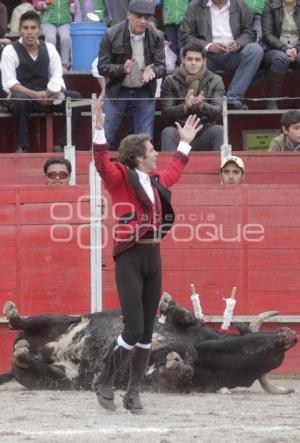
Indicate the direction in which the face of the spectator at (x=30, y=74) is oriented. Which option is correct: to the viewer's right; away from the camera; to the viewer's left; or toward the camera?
toward the camera

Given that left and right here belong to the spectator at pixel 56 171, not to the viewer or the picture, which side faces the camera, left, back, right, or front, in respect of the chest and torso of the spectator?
front

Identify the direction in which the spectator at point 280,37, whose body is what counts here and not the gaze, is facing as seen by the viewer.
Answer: toward the camera

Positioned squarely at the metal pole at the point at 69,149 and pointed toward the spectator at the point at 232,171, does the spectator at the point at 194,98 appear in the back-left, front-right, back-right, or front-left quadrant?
front-left

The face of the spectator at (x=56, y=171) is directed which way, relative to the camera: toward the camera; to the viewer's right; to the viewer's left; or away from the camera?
toward the camera

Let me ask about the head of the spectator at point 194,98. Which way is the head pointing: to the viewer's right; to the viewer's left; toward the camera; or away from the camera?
toward the camera

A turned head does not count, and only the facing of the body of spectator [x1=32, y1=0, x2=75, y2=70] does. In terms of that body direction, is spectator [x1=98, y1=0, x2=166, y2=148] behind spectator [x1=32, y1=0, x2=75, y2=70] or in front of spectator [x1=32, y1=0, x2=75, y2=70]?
in front

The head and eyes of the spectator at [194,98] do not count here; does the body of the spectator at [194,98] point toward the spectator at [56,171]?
no

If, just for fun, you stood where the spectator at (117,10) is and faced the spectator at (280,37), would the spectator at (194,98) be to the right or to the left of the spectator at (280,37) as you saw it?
right

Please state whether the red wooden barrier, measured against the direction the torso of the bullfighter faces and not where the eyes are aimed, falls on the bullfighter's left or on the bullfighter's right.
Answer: on the bullfighter's left

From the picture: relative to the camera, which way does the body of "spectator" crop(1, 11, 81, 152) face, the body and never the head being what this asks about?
toward the camera

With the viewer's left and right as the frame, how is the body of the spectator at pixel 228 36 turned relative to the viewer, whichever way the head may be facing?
facing the viewer
